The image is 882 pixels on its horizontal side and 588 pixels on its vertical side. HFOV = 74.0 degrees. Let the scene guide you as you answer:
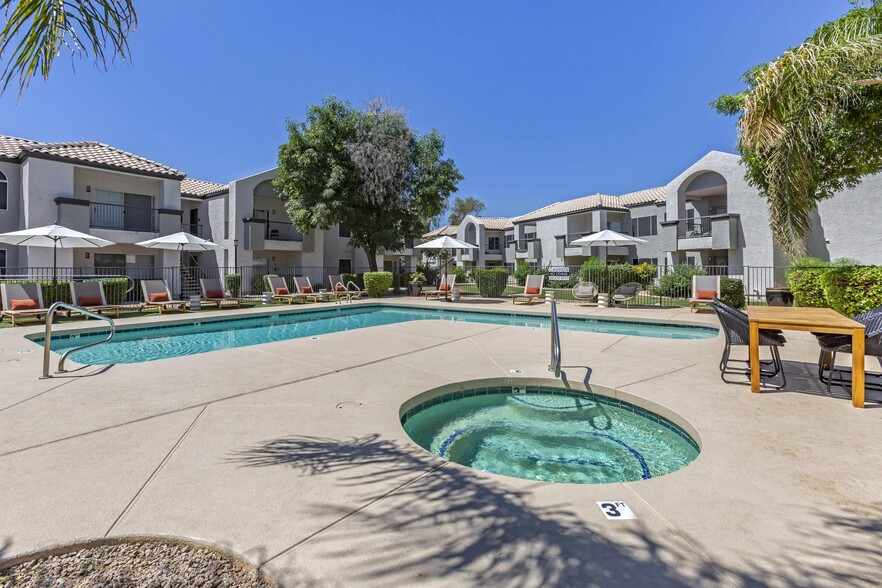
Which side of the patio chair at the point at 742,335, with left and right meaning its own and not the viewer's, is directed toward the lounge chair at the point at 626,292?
left

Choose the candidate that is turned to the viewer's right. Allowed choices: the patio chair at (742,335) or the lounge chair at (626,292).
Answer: the patio chair

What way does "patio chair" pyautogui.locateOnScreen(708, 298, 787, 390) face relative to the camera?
to the viewer's right

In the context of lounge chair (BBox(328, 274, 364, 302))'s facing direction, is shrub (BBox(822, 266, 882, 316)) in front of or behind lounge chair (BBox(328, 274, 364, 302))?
in front

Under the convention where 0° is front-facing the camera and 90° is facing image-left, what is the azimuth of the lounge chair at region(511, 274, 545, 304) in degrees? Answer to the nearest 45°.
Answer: approximately 45°

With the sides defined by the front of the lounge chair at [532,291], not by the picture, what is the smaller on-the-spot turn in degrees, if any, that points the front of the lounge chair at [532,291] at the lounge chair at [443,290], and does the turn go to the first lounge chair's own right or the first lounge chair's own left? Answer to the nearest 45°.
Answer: approximately 90° to the first lounge chair's own right

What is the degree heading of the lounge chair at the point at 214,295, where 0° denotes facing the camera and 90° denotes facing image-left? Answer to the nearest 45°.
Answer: approximately 315°

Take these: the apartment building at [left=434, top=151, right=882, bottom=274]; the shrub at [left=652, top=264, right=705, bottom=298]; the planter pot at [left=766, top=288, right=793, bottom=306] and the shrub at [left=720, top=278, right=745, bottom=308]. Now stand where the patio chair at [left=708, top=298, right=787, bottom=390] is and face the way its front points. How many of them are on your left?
4

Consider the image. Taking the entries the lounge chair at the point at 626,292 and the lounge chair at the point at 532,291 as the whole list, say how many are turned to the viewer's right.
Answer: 0

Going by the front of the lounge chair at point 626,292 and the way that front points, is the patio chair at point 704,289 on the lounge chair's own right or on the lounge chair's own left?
on the lounge chair's own left

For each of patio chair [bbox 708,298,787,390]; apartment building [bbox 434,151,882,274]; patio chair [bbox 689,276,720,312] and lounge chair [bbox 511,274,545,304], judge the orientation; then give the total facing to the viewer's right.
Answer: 1

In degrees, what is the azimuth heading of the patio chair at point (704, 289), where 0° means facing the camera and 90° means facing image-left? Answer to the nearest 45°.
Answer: approximately 45°

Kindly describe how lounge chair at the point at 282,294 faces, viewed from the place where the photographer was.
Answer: facing the viewer and to the right of the viewer

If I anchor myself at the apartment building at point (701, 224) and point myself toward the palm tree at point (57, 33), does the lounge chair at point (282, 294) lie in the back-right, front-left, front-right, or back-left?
front-right

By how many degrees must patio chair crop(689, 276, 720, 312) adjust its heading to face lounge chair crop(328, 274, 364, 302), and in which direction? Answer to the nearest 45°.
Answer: approximately 45° to its right
